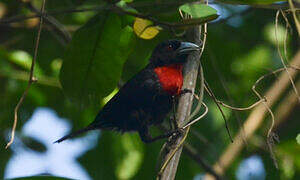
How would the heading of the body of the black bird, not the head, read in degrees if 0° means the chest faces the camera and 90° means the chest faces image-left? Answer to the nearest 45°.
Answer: approximately 270°
